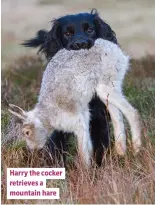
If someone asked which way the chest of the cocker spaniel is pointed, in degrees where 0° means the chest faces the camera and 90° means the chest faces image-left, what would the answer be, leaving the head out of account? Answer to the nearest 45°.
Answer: approximately 0°
